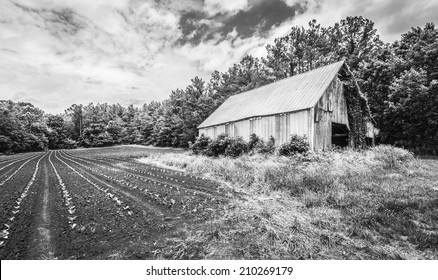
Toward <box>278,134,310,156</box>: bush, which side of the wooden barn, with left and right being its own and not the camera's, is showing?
right

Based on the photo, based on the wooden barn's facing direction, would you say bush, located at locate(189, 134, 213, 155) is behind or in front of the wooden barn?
behind

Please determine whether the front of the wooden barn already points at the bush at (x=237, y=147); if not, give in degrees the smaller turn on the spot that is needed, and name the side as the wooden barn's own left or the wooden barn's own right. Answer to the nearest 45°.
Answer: approximately 135° to the wooden barn's own right

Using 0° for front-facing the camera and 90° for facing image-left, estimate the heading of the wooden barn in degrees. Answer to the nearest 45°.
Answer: approximately 315°

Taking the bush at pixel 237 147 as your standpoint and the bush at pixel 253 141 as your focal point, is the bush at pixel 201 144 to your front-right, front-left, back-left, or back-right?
back-left

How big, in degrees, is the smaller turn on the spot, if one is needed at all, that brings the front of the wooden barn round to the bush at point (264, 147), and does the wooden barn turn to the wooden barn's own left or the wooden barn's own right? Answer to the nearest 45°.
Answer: approximately 90° to the wooden barn's own right

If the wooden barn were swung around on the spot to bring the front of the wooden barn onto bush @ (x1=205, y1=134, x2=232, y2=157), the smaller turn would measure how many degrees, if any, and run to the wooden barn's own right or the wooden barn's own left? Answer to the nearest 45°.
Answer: approximately 135° to the wooden barn's own right
